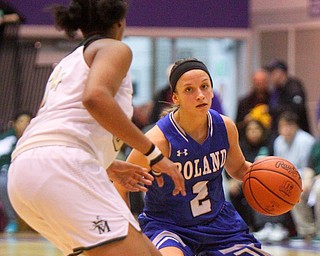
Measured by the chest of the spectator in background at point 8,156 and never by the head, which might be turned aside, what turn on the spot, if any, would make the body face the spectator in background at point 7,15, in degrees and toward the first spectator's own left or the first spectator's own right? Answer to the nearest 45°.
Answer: approximately 135° to the first spectator's own left

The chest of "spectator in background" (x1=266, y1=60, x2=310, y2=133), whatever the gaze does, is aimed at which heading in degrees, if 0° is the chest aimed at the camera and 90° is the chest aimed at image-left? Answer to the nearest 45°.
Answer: approximately 45°

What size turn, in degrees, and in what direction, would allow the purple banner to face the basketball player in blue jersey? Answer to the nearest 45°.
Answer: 0° — it already faces them

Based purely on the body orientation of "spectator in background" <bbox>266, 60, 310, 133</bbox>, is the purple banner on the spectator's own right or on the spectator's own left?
on the spectator's own right

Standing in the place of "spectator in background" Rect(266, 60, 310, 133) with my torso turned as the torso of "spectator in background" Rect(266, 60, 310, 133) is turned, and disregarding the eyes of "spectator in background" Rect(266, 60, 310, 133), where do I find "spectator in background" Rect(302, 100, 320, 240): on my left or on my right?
on my left

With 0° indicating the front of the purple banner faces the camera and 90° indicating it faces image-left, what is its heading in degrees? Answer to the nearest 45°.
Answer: approximately 0°

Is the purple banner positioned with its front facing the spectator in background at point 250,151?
yes

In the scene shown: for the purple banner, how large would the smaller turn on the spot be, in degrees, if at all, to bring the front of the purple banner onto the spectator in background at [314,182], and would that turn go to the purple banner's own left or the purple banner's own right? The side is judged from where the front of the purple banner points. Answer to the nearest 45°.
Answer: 0° — it already faces them
